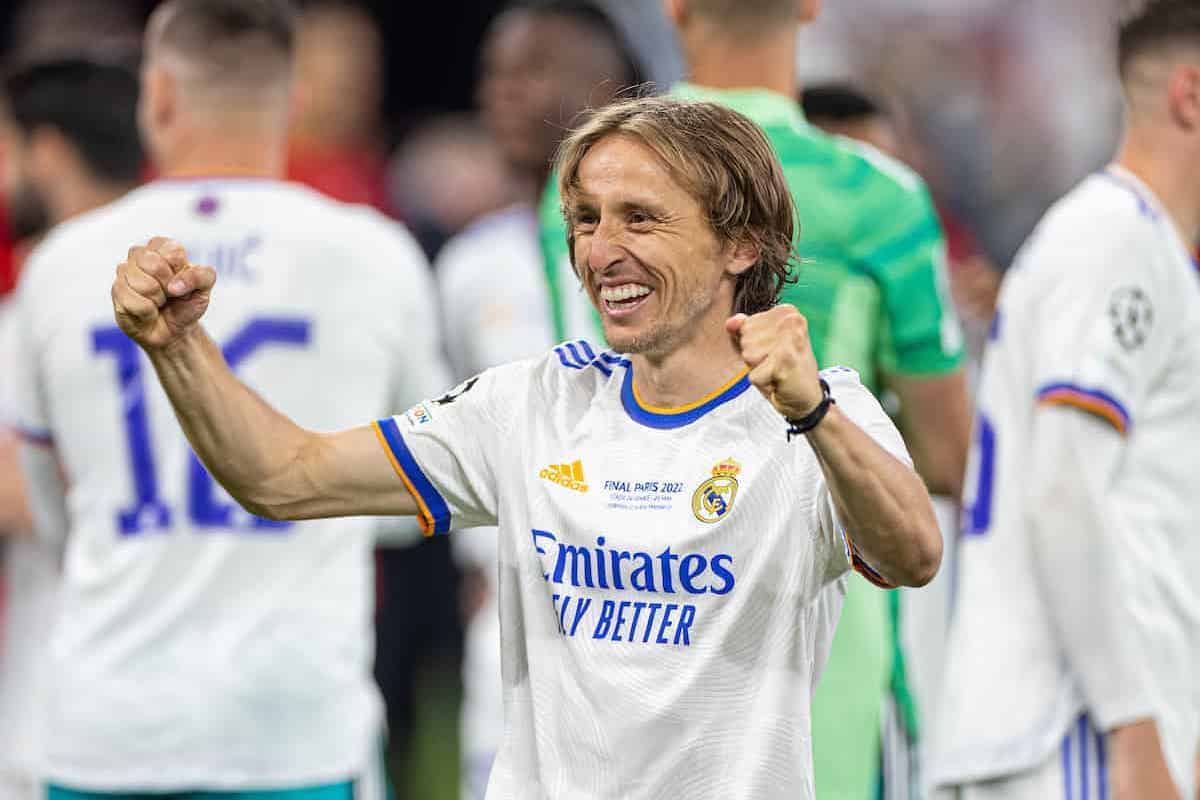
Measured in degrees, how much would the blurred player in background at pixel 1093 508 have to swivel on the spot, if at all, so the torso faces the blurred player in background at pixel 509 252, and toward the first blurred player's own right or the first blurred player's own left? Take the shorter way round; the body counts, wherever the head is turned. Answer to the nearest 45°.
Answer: approximately 135° to the first blurred player's own left

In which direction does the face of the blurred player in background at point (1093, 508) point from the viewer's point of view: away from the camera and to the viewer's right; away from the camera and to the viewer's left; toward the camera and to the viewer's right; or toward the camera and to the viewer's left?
away from the camera and to the viewer's right

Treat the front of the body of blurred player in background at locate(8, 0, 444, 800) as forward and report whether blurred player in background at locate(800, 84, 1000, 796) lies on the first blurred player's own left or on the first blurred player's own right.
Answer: on the first blurred player's own right

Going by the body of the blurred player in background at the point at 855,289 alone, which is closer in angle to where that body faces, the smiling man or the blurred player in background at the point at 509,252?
the blurred player in background

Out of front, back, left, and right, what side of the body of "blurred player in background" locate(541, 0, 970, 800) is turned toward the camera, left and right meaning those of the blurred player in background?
back

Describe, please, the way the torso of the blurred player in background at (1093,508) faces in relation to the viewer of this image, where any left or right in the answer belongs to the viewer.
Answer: facing to the right of the viewer

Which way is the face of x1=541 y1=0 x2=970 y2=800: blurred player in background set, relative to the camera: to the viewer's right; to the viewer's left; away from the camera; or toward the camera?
away from the camera

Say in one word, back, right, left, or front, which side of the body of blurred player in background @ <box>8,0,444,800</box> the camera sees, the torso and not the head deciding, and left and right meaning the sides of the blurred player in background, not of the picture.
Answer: back

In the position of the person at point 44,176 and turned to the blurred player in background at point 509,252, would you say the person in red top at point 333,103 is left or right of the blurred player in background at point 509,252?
left

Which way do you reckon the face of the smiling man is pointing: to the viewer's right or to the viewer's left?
to the viewer's left
